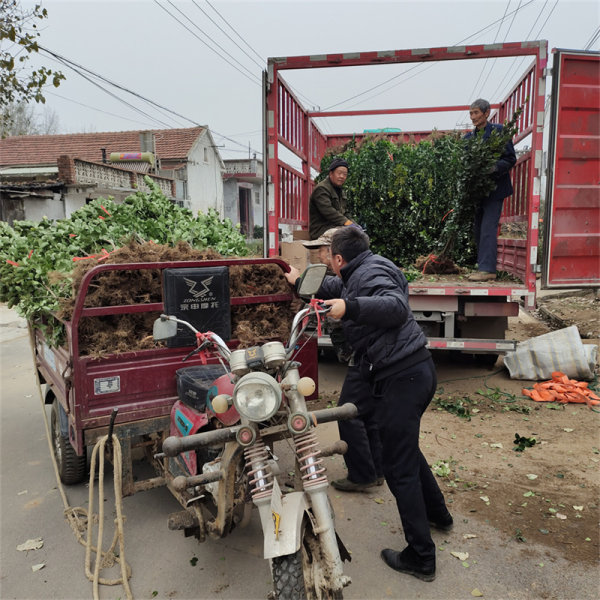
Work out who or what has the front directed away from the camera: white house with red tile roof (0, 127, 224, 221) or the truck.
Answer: the truck

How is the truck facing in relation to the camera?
away from the camera

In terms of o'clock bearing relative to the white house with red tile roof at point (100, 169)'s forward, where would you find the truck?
The truck is roughly at 10 o'clock from the white house with red tile roof.

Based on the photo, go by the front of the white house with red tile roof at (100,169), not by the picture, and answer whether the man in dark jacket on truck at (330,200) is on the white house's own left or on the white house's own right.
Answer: on the white house's own left

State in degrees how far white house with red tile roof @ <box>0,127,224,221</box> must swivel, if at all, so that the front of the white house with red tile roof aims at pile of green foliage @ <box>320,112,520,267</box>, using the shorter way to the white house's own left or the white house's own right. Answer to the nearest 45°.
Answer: approximately 45° to the white house's own left

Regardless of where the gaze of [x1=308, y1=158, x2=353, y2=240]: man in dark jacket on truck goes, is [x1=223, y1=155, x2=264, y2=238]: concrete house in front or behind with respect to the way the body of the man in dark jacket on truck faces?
behind
